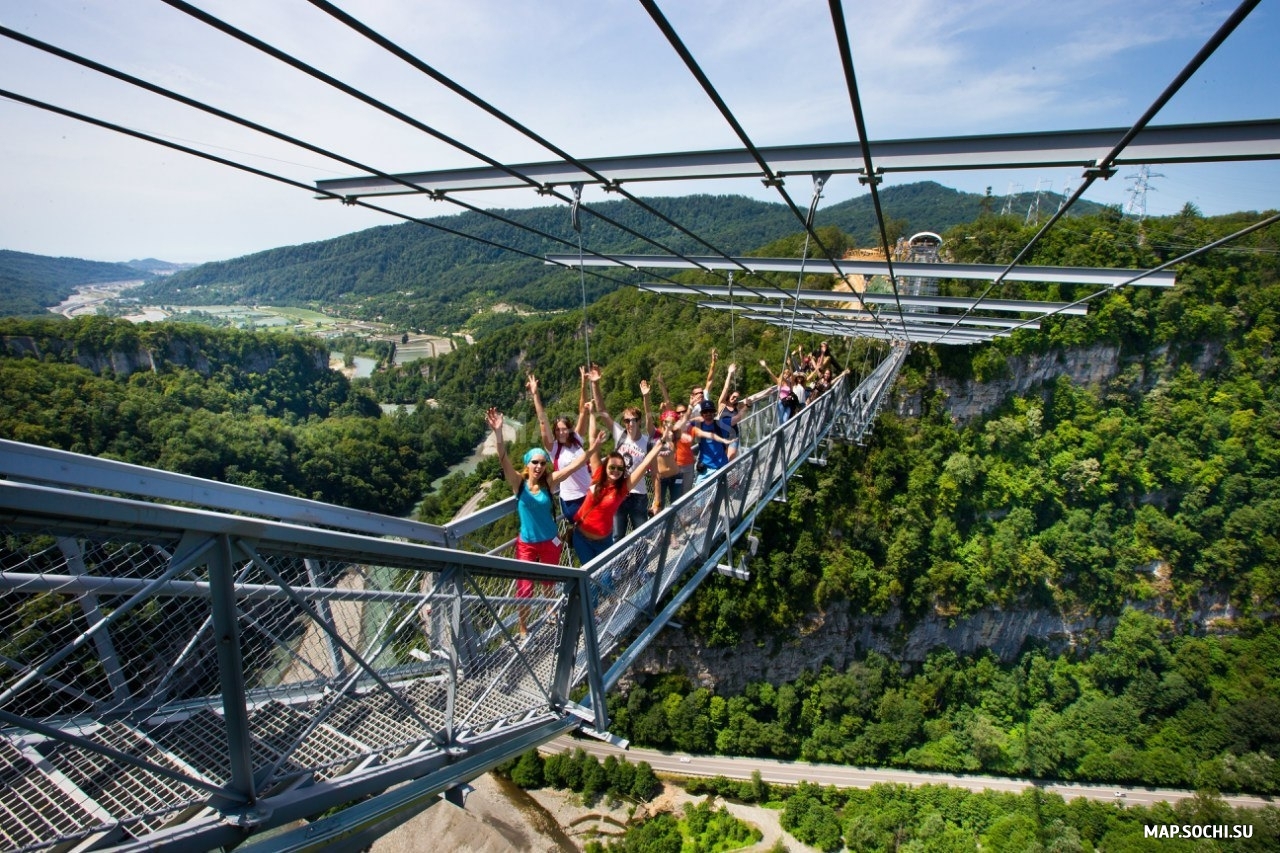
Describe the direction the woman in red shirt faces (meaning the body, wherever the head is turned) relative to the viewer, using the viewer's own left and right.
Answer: facing the viewer
